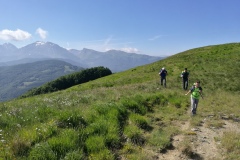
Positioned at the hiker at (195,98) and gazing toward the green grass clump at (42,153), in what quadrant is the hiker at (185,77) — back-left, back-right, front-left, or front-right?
back-right

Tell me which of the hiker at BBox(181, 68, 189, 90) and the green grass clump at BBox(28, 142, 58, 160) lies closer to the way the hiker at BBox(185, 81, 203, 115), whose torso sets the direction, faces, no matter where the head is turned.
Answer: the green grass clump

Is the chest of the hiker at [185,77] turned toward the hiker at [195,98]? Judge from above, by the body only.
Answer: yes

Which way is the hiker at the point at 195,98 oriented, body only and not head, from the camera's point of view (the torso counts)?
toward the camera

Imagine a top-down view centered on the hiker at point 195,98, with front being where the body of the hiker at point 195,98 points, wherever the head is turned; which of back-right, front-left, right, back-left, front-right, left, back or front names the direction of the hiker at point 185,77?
back

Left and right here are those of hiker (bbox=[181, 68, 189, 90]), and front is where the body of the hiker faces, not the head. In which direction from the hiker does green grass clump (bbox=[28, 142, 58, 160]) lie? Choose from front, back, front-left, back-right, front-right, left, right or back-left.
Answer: front
